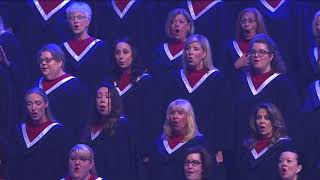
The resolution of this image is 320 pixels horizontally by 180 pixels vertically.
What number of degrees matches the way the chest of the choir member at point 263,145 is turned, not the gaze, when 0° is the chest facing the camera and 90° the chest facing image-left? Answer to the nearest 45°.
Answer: approximately 45°

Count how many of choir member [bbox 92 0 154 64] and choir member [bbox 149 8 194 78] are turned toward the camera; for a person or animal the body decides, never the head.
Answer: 2

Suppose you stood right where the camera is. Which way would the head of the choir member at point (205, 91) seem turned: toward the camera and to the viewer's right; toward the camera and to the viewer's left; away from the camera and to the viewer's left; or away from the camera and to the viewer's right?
toward the camera and to the viewer's left

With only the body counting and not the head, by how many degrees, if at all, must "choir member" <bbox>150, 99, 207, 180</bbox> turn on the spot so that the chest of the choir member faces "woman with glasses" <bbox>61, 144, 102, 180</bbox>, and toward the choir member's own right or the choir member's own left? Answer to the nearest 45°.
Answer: approximately 45° to the choir member's own right

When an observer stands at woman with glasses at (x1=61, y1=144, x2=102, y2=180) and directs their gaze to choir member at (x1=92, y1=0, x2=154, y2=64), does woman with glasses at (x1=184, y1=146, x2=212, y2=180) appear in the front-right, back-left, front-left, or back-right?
front-right

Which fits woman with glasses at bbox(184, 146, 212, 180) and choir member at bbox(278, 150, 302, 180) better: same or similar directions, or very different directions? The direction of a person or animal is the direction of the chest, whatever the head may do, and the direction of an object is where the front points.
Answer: same or similar directions

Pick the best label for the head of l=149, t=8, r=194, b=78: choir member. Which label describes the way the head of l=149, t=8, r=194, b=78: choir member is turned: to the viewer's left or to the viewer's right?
to the viewer's left

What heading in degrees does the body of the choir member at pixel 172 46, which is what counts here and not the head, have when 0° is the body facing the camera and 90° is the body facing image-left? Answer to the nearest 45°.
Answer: approximately 0°

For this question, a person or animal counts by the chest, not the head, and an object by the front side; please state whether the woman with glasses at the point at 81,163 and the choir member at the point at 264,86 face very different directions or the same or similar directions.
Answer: same or similar directions

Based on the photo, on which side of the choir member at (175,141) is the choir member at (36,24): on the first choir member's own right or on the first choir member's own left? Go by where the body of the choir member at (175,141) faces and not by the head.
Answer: on the first choir member's own right

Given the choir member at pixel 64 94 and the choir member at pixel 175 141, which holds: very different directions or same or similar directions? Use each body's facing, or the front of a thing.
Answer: same or similar directions

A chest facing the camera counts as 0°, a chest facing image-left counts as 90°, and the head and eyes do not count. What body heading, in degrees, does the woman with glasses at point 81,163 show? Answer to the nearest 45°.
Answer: approximately 45°

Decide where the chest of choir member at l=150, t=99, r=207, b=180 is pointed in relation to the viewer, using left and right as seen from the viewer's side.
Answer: facing the viewer and to the left of the viewer
